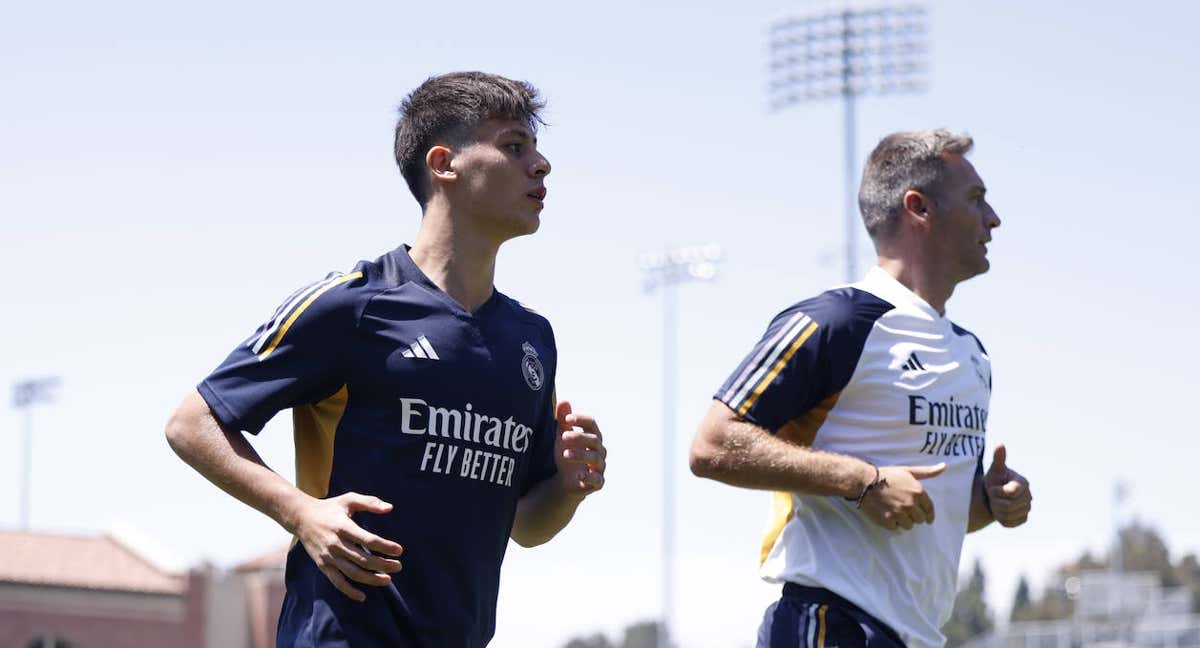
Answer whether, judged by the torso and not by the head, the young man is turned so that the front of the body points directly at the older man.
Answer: no

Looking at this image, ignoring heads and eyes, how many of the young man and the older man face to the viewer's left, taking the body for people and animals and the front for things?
0

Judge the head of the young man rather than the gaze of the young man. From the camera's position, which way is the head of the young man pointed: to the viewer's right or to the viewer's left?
to the viewer's right

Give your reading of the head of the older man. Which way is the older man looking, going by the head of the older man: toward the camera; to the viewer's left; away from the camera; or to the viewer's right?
to the viewer's right

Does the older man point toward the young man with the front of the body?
no

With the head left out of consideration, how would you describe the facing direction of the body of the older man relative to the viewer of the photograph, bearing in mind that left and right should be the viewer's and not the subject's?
facing the viewer and to the right of the viewer

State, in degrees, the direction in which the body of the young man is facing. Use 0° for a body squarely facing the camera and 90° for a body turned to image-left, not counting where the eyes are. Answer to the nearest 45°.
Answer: approximately 315°

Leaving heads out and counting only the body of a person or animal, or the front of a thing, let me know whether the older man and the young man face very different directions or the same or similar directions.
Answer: same or similar directions
